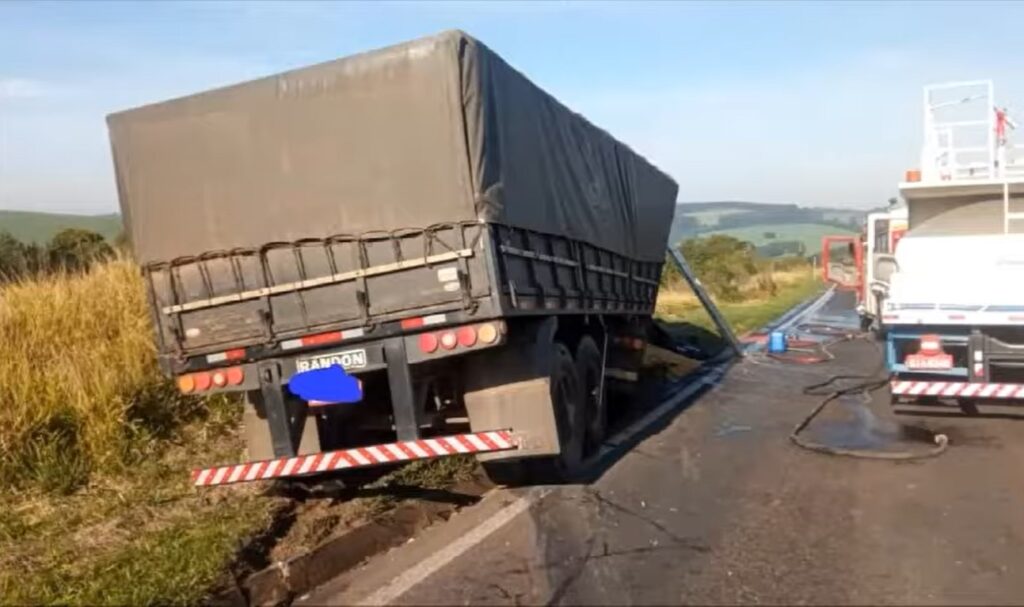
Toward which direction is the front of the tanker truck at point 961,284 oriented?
away from the camera

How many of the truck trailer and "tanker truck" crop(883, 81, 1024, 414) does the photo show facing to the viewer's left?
0

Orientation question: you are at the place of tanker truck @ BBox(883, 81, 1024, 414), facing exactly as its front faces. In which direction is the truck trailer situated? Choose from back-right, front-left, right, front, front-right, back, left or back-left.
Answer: back-left

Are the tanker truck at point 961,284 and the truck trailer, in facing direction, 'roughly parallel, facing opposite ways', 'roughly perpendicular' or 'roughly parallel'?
roughly parallel

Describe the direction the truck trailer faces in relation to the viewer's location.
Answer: facing away from the viewer and to the right of the viewer
